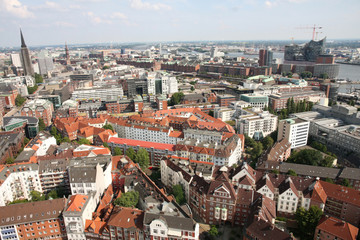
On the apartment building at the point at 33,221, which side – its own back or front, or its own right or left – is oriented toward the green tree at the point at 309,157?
left

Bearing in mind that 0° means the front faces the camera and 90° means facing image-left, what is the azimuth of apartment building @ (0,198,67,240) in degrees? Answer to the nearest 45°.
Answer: approximately 0°

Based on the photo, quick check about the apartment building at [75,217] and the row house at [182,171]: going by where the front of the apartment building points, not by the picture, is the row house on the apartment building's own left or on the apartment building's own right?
on the apartment building's own left

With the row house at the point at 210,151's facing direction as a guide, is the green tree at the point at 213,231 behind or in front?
in front

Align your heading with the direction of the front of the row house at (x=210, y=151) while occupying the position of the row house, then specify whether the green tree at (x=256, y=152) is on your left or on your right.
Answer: on your left

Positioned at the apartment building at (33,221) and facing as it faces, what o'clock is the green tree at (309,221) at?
The green tree is roughly at 10 o'clock from the apartment building.

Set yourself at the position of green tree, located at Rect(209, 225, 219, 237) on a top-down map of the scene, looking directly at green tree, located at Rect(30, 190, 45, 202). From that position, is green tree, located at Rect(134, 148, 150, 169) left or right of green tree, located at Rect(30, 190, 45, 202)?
right

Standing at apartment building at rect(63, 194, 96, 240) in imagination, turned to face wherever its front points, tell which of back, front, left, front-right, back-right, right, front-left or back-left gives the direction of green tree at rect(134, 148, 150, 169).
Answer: back-left

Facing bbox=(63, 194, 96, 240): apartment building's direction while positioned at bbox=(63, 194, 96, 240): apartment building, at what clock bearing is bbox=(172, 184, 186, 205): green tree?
The green tree is roughly at 9 o'clock from the apartment building.

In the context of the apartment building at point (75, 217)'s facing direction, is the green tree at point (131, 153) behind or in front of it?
behind
